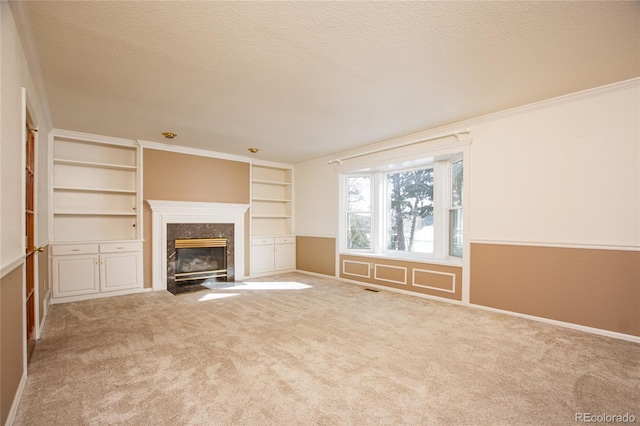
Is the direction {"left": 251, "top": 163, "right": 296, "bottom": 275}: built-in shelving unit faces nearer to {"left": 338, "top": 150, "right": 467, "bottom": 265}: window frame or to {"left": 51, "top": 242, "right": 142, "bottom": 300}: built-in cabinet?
the window frame

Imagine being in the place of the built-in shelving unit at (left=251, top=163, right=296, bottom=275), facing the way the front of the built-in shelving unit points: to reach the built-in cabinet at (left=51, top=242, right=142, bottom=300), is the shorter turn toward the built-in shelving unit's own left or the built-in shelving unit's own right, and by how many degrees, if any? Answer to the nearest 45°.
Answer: approximately 90° to the built-in shelving unit's own right

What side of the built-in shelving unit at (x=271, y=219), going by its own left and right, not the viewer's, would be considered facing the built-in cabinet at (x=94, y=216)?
right

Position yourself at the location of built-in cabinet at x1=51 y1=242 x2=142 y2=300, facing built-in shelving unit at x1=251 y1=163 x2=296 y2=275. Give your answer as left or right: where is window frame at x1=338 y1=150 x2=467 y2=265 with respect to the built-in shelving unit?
right

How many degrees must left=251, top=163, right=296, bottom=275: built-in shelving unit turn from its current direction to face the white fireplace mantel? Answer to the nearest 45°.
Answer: approximately 90° to its right

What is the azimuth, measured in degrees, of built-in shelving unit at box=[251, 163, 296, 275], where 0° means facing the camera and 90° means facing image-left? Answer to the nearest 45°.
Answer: approximately 315°

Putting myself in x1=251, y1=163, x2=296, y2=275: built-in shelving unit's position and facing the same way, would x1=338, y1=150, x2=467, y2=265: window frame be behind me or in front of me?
in front

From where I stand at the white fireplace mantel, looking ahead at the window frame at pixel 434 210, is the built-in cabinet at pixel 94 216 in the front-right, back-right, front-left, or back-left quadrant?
back-right

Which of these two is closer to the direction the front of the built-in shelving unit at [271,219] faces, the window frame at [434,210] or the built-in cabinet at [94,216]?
the window frame

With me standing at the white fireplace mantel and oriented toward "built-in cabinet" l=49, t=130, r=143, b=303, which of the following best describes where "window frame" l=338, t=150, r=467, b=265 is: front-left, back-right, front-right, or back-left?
back-left
